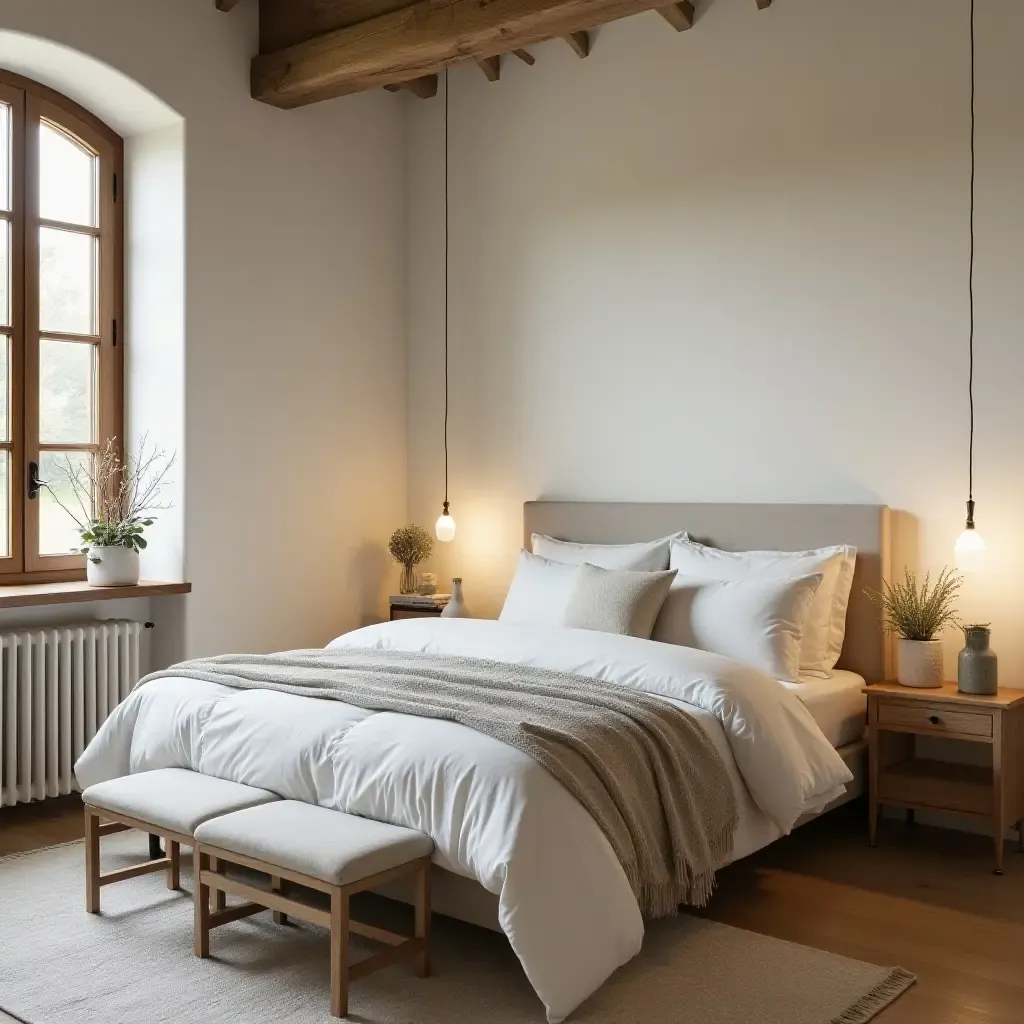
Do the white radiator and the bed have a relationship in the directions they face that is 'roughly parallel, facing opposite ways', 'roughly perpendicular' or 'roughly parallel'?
roughly perpendicular

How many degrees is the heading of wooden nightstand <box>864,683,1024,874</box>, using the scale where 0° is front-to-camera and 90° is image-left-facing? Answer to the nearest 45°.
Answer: approximately 45°

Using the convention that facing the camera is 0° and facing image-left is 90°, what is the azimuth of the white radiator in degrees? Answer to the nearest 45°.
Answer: approximately 315°

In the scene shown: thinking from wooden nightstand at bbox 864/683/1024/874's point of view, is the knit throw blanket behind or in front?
in front

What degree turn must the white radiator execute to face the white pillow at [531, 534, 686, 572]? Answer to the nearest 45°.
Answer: approximately 45° to its left

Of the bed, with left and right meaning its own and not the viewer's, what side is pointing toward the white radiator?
right

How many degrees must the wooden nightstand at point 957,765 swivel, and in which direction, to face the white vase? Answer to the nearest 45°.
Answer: approximately 45° to its right

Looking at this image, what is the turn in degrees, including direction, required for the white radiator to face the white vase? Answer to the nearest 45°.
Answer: approximately 45° to its left

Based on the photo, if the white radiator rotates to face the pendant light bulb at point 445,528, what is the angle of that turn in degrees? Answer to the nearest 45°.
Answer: approximately 45° to its left

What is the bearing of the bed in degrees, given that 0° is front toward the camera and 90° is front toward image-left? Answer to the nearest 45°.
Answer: approximately 45°

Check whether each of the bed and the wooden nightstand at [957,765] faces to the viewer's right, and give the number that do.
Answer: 0

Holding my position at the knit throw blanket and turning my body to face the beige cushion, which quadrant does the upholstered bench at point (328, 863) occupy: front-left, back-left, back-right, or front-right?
back-left

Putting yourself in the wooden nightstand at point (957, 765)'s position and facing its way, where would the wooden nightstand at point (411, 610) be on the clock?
the wooden nightstand at point (411, 610) is roughly at 2 o'clock from the wooden nightstand at point (957, 765).
